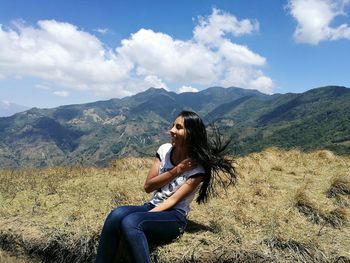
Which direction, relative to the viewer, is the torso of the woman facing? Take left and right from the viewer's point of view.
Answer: facing the viewer and to the left of the viewer
